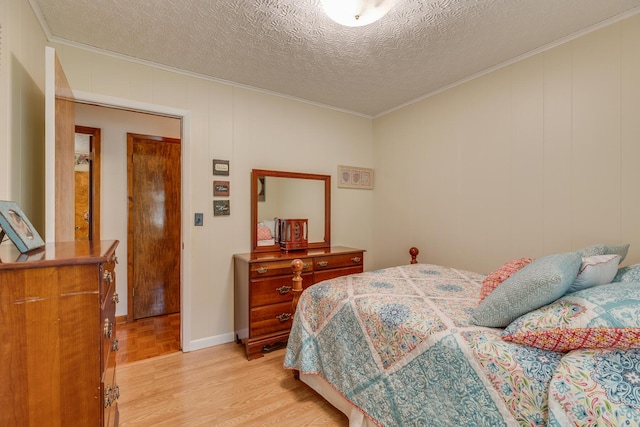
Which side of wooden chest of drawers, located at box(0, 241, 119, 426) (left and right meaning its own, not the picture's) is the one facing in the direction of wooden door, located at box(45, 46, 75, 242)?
left

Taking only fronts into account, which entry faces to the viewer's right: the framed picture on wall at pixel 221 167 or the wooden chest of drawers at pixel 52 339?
the wooden chest of drawers

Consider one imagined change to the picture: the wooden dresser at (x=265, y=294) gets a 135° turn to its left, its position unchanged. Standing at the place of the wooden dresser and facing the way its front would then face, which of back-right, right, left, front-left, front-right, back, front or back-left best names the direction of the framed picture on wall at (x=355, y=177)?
front-right

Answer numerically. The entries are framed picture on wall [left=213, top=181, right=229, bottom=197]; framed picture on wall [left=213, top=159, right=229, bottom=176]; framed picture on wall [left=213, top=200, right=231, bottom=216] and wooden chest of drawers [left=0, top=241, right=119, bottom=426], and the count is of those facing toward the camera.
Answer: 3

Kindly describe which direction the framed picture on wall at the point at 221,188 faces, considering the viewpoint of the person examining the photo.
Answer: facing the viewer

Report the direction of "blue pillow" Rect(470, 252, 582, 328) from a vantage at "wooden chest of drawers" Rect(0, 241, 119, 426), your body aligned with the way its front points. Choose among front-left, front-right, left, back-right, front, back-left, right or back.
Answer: front-right

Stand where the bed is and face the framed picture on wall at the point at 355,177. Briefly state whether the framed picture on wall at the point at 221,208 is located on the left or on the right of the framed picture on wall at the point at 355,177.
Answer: left

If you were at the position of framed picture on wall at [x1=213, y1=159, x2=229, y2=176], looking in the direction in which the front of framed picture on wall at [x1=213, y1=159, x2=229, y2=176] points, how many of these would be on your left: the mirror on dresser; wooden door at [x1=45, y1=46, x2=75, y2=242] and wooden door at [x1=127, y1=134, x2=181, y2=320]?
1

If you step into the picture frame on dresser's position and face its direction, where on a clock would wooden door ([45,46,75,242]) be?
The wooden door is roughly at 8 o'clock from the picture frame on dresser.

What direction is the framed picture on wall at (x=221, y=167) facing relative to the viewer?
toward the camera

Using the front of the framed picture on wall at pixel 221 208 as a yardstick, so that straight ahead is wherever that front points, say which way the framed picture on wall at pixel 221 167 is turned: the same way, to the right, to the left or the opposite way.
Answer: the same way

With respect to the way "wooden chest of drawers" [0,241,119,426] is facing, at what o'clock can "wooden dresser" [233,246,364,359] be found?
The wooden dresser is roughly at 11 o'clock from the wooden chest of drawers.

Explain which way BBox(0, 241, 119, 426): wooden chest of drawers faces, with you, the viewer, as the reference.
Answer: facing to the right of the viewer

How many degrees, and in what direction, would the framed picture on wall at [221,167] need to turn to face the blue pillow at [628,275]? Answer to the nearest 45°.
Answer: approximately 45° to its left
